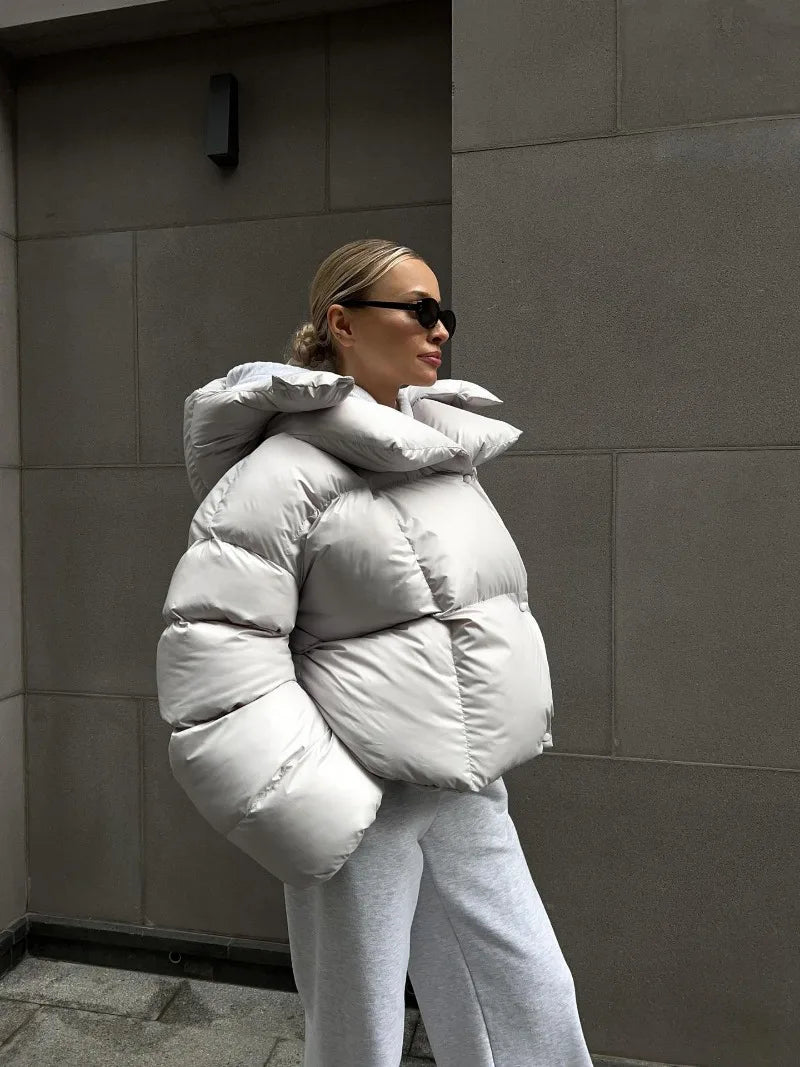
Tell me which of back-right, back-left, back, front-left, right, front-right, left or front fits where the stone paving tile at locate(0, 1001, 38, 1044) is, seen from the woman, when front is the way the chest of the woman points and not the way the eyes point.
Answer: back

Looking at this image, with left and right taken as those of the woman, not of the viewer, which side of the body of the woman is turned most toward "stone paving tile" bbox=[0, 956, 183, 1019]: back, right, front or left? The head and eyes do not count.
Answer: back

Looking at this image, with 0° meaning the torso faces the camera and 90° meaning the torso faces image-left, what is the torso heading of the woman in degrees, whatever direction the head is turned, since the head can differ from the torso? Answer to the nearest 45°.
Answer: approximately 315°

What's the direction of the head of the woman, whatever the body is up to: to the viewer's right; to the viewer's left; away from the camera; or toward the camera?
to the viewer's right
